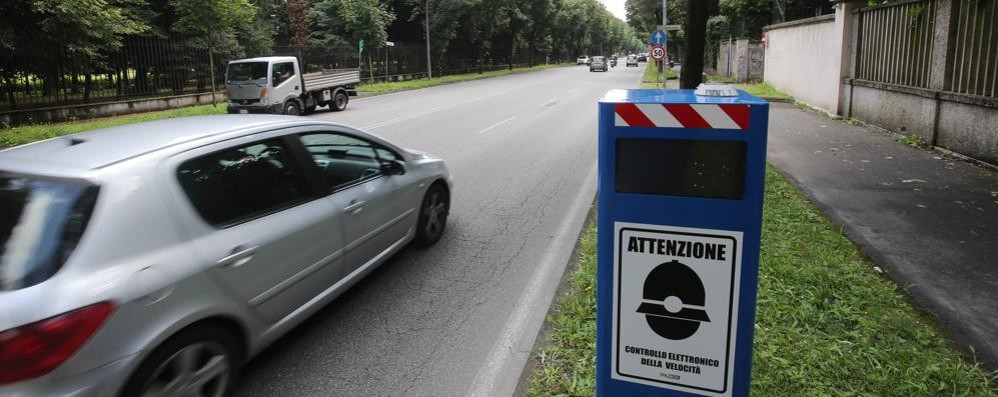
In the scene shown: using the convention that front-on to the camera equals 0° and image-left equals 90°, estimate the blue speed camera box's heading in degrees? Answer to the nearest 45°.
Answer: approximately 0°

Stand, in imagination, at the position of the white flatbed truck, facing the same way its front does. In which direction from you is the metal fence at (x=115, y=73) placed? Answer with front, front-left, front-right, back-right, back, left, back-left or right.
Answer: right

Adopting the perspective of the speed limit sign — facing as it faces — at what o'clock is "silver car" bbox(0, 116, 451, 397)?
The silver car is roughly at 12 o'clock from the speed limit sign.

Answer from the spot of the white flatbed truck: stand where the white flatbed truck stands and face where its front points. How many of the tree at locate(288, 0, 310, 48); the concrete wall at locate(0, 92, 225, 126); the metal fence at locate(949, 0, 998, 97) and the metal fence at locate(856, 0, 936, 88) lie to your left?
2

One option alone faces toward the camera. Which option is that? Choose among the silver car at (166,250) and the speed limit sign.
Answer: the speed limit sign

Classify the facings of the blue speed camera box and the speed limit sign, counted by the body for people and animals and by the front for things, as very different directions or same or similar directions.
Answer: same or similar directions

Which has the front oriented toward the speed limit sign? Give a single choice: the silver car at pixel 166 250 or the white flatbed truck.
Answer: the silver car

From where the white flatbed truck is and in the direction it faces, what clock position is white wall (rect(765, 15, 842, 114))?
The white wall is roughly at 8 o'clock from the white flatbed truck.

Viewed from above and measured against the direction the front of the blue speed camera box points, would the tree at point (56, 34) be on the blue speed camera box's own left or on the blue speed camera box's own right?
on the blue speed camera box's own right

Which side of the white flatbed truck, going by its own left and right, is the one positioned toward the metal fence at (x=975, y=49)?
left

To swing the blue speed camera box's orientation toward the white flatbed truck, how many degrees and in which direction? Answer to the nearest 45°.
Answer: approximately 135° to its right

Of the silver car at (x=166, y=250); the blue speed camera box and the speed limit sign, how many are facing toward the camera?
2

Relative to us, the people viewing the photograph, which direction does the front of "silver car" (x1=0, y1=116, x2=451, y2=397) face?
facing away from the viewer and to the right of the viewer

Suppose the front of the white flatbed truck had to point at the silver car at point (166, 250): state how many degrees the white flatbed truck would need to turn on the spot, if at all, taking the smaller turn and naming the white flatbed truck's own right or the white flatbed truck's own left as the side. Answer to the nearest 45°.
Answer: approximately 45° to the white flatbed truck's own left

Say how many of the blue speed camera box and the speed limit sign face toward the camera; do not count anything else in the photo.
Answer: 2

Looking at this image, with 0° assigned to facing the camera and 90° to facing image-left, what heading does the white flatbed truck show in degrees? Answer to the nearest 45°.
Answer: approximately 45°

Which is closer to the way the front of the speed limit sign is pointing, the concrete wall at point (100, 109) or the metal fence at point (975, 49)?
the metal fence

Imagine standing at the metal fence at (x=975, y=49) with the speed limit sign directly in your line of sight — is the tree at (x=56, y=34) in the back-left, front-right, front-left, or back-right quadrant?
front-left

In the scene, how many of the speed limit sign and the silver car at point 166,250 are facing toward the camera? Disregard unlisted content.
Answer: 1

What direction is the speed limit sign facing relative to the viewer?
toward the camera

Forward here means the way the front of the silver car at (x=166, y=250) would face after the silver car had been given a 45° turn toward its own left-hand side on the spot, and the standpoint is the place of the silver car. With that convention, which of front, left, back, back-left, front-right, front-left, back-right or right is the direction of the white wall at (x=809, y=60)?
front-right

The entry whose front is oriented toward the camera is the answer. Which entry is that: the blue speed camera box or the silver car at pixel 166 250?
the blue speed camera box

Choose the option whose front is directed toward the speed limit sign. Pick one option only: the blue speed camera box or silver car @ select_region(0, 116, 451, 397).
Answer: the silver car
